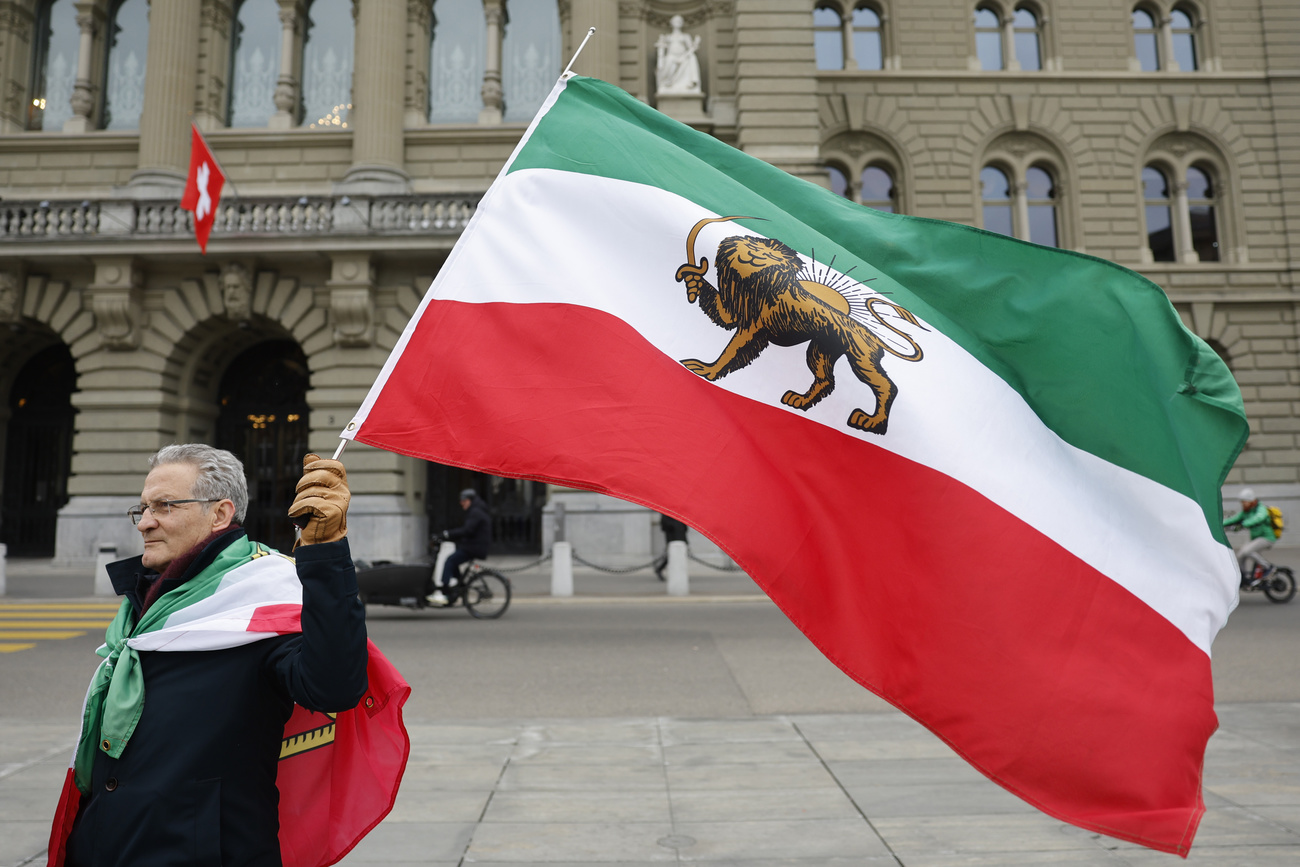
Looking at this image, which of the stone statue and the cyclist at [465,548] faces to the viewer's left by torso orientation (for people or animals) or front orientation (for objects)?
the cyclist

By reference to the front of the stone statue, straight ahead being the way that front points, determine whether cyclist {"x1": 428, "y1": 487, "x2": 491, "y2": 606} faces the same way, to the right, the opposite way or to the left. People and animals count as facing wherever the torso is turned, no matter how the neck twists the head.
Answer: to the right

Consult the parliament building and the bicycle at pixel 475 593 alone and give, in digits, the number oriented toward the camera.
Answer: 1

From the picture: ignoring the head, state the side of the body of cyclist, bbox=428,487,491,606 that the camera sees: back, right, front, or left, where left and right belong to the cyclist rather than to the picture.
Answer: left

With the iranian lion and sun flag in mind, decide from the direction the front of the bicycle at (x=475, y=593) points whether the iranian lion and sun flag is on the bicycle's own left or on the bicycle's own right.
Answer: on the bicycle's own left

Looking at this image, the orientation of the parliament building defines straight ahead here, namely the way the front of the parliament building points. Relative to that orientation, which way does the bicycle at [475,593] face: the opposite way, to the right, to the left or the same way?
to the right

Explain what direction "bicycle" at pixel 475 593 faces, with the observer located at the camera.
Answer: facing to the left of the viewer

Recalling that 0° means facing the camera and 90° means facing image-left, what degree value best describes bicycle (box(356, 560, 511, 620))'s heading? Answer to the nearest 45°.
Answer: approximately 90°
